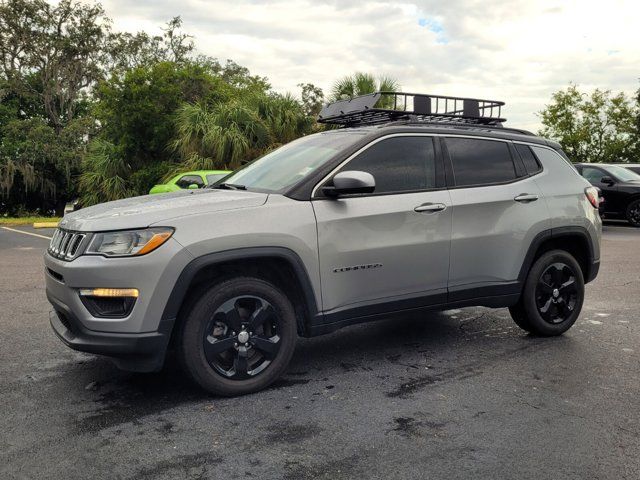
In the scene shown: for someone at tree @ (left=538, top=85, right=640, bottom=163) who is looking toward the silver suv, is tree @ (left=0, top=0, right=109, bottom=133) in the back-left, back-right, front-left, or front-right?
front-right

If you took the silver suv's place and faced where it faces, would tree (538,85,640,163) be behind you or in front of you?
behind

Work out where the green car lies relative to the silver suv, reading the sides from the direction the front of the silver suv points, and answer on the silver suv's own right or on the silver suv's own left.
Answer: on the silver suv's own right

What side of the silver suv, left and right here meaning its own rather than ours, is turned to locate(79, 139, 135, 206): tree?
right

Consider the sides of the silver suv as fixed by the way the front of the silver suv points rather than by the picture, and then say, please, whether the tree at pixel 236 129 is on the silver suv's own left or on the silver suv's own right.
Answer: on the silver suv's own right

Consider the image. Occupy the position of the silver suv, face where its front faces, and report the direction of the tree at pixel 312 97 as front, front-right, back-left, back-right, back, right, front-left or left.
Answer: back-right

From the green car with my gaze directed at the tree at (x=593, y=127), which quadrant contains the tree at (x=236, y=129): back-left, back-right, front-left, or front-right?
front-left

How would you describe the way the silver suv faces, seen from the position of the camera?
facing the viewer and to the left of the viewer

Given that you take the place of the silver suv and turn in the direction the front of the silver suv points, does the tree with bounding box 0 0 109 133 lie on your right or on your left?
on your right
